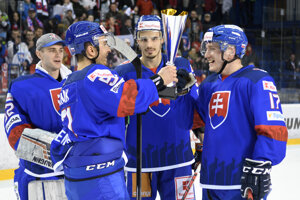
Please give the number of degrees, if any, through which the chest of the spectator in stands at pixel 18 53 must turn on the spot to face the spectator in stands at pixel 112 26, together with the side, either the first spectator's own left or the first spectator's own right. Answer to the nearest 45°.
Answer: approximately 135° to the first spectator's own left

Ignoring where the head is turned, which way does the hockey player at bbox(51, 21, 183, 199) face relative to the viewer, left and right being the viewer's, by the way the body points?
facing to the right of the viewer

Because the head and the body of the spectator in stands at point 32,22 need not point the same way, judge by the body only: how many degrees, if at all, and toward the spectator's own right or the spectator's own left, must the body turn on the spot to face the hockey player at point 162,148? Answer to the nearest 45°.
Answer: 0° — they already face them

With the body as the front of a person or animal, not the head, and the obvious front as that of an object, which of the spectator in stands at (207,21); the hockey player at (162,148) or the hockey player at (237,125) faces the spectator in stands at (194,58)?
the spectator in stands at (207,21)
